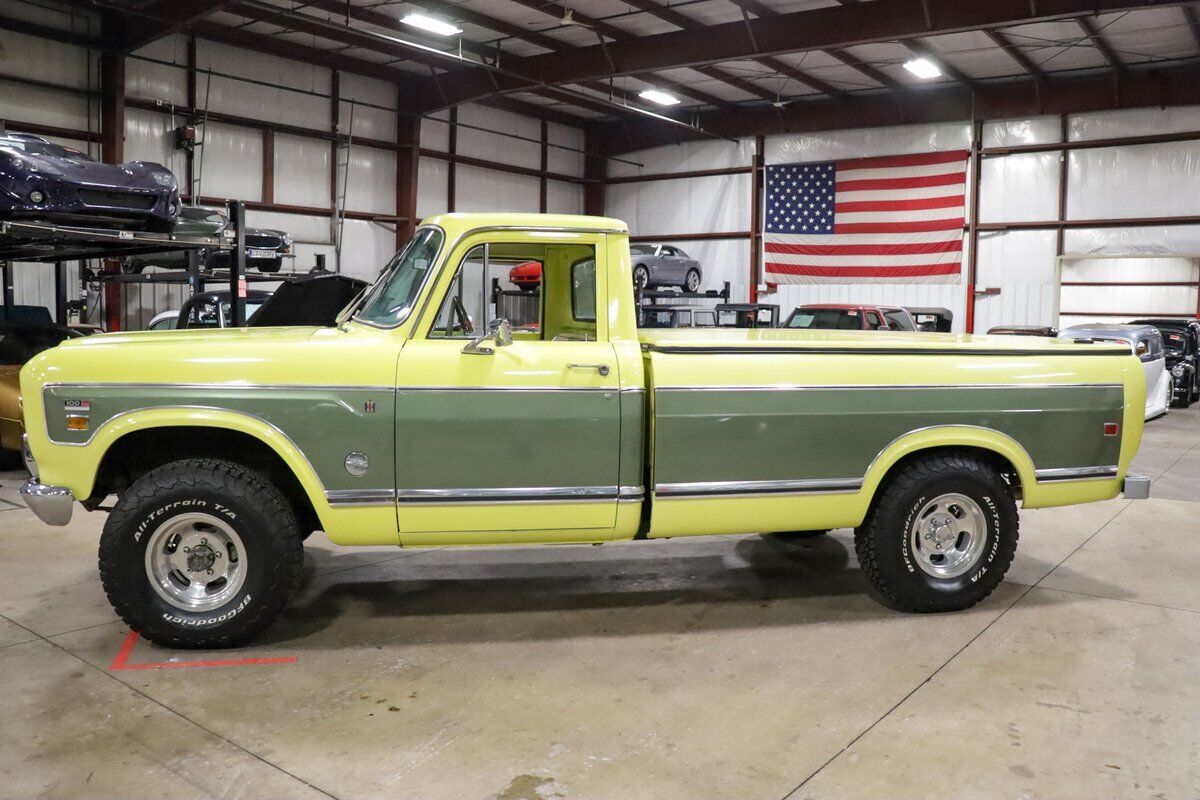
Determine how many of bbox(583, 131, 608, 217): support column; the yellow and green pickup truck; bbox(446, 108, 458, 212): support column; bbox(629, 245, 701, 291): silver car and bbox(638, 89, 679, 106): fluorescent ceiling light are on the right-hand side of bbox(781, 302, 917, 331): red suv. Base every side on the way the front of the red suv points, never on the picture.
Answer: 4

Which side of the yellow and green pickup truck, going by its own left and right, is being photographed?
left

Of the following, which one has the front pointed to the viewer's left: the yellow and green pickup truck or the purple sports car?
the yellow and green pickup truck

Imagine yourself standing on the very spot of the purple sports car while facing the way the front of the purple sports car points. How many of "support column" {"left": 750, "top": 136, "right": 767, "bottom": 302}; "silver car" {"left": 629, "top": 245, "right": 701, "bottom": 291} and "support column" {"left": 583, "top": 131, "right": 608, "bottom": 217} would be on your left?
3

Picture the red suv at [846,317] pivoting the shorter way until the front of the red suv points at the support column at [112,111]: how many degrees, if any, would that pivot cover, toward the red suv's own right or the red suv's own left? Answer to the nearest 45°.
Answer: approximately 45° to the red suv's own right

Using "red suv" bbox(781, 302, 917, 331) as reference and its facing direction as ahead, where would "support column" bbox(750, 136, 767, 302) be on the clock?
The support column is roughly at 4 o'clock from the red suv.

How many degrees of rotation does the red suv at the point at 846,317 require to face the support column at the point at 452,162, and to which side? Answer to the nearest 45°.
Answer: approximately 90° to its right

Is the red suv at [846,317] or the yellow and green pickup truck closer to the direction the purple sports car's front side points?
the yellow and green pickup truck

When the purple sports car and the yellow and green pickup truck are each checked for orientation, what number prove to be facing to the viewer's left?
1

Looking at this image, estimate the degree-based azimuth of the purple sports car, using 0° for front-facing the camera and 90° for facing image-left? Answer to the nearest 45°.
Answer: approximately 315°

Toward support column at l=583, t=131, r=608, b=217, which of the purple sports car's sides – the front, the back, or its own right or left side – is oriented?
left
